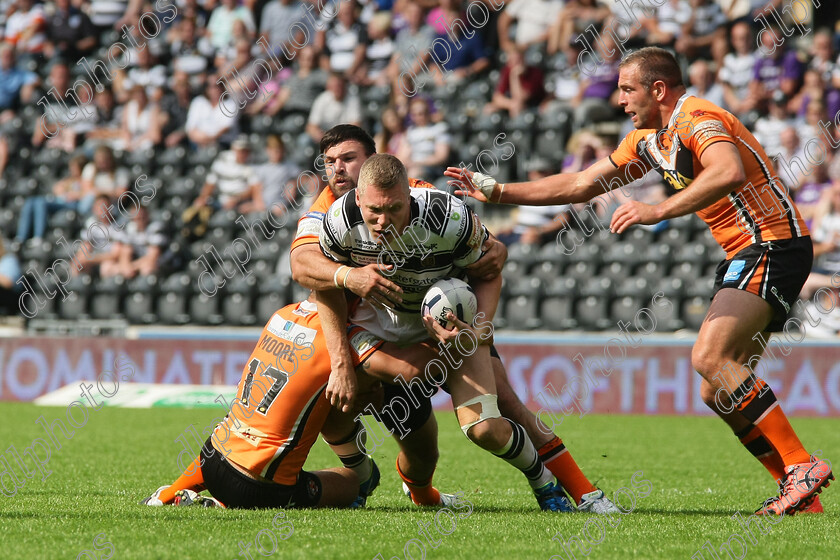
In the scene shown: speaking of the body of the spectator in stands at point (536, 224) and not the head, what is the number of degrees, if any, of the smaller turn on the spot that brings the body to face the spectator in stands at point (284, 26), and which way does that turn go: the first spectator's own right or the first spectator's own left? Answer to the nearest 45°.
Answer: approximately 90° to the first spectator's own right

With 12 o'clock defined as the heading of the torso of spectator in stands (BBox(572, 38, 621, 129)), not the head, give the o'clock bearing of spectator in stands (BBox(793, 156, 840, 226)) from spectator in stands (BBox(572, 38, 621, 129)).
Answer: spectator in stands (BBox(793, 156, 840, 226)) is roughly at 9 o'clock from spectator in stands (BBox(572, 38, 621, 129)).

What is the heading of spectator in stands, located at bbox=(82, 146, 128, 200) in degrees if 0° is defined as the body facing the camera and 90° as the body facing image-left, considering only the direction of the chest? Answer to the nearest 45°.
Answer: approximately 0°

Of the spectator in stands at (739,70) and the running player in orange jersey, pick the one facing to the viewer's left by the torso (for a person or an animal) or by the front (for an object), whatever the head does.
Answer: the running player in orange jersey

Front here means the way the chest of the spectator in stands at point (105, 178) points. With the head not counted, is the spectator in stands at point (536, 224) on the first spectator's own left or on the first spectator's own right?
on the first spectator's own left

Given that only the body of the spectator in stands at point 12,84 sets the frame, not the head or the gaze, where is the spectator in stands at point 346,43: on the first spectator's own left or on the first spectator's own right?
on the first spectator's own left

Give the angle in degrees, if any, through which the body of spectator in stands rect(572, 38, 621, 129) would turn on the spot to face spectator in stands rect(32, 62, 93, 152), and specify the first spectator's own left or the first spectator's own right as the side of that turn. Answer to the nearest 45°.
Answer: approximately 45° to the first spectator's own right

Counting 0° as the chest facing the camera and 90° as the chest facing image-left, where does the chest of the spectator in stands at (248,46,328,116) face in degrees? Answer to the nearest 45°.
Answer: approximately 45°

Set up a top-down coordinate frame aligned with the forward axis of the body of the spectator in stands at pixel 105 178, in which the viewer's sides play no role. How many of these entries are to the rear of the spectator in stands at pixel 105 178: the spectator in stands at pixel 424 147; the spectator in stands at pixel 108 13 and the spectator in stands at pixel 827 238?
1

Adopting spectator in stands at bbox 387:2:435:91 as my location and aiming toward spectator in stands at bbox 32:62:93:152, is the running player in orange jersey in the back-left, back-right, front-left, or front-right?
back-left

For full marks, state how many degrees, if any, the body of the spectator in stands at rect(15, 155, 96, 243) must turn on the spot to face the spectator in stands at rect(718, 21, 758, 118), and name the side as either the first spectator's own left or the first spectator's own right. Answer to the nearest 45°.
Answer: approximately 90° to the first spectator's own left
